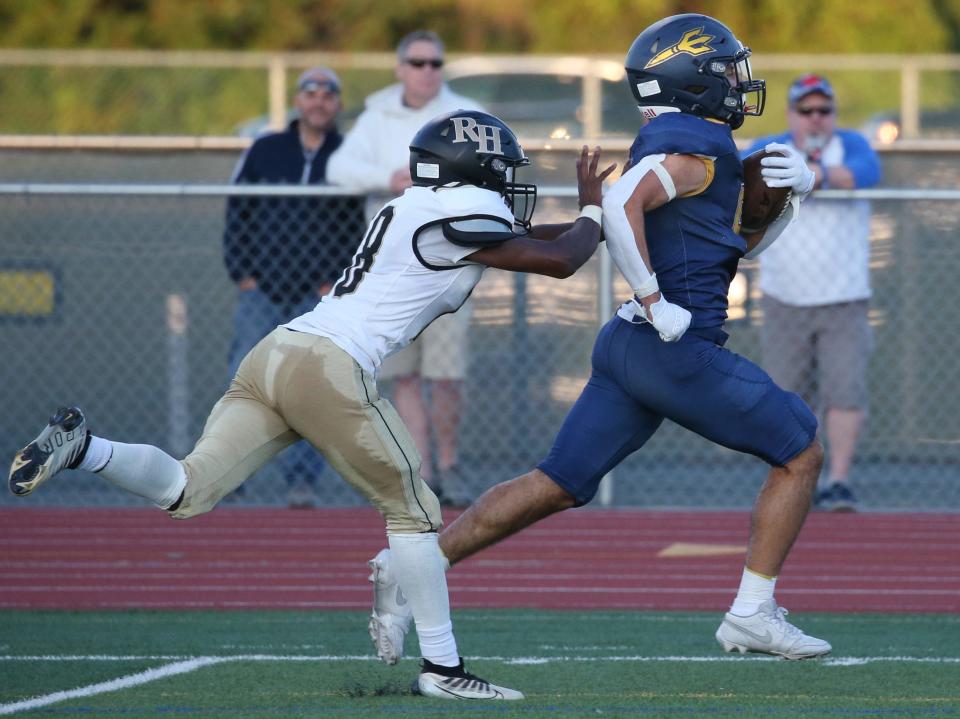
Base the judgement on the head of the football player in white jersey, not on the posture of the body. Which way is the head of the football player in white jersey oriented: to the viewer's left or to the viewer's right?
to the viewer's right

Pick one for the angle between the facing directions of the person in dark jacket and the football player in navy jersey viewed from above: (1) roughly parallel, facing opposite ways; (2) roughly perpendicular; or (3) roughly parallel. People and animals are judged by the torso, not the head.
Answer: roughly perpendicular

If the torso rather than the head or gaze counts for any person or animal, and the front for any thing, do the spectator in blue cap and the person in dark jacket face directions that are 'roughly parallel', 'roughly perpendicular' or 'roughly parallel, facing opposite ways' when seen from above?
roughly parallel

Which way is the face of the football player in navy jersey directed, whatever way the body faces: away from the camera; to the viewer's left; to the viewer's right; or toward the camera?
to the viewer's right

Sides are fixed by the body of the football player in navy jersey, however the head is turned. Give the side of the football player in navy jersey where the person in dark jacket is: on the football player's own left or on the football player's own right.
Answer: on the football player's own left

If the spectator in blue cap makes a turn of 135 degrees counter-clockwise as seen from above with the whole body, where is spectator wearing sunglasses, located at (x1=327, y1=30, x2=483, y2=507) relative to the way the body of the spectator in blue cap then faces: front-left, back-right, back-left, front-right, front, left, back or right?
back-left

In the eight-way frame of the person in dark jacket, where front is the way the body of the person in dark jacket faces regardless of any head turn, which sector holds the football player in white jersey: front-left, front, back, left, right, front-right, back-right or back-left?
front

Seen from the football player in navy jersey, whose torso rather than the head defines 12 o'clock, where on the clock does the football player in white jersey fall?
The football player in white jersey is roughly at 5 o'clock from the football player in navy jersey.

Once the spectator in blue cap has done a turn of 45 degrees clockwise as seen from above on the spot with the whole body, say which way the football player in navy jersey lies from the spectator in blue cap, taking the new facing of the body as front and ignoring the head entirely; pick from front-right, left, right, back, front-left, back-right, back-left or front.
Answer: front-left

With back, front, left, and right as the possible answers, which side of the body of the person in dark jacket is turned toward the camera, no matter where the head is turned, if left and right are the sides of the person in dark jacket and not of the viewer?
front

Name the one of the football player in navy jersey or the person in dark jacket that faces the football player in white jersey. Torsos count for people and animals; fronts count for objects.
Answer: the person in dark jacket

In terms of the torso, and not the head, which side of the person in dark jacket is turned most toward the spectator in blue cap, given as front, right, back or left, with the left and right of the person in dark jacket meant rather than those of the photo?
left

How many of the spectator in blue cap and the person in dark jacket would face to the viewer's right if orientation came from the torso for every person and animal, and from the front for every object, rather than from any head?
0

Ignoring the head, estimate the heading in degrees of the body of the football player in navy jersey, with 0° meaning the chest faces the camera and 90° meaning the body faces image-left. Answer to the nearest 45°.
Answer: approximately 270°

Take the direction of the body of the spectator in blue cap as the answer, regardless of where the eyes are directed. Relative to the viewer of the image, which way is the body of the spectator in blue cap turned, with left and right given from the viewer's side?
facing the viewer
